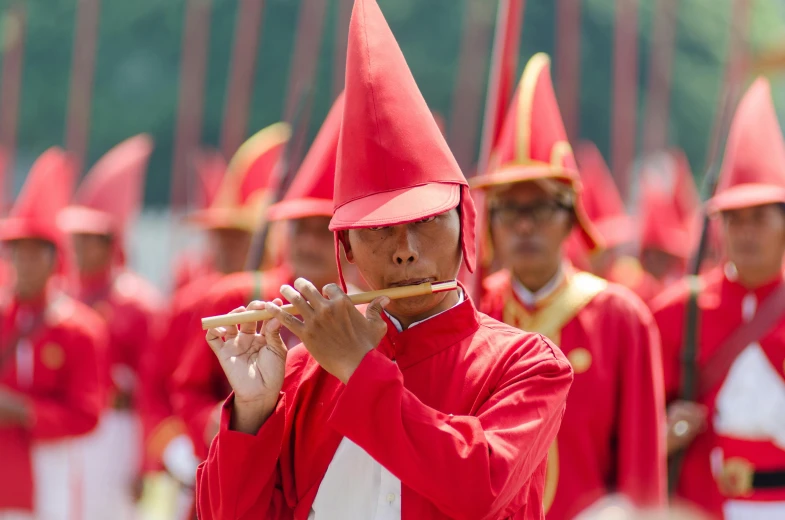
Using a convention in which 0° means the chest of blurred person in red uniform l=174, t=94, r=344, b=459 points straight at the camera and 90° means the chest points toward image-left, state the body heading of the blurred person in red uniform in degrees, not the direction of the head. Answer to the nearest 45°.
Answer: approximately 0°

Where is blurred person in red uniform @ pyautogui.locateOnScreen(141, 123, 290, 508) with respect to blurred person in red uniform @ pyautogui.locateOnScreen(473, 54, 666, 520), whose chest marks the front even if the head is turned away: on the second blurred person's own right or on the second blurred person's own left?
on the second blurred person's own right

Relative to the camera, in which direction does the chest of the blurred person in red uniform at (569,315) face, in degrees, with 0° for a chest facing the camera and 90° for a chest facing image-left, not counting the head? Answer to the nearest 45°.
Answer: approximately 45°

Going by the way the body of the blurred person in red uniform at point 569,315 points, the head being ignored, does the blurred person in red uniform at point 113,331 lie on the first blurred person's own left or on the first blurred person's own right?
on the first blurred person's own right
